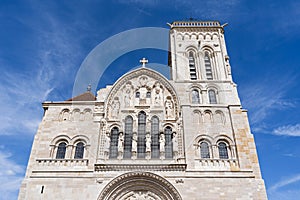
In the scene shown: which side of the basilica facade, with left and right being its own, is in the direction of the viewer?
front

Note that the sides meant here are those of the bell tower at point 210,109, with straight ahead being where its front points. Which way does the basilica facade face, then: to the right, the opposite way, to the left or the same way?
the same way

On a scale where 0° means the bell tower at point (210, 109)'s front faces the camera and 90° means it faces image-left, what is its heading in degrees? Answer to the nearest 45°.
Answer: approximately 0°
